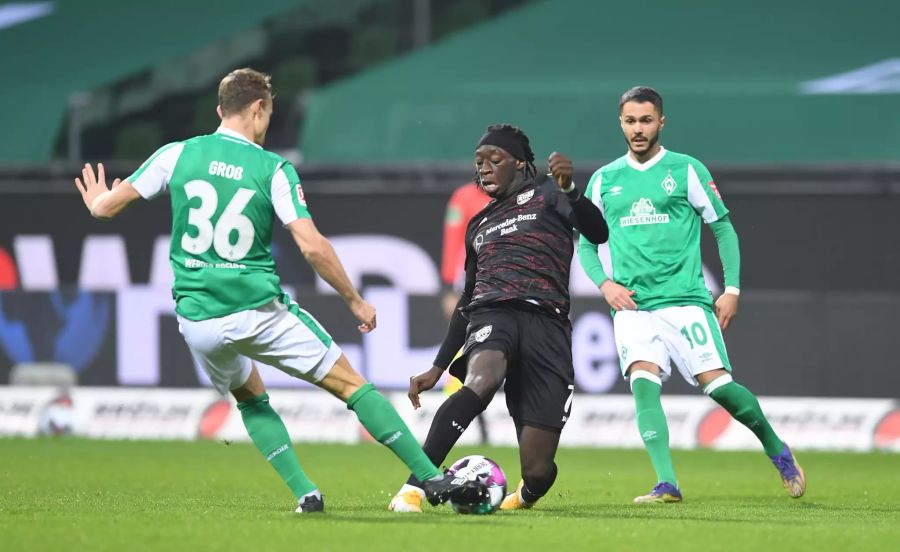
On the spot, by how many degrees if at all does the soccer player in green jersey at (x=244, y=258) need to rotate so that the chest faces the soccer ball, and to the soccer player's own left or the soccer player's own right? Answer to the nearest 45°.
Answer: approximately 45° to the soccer player's own right

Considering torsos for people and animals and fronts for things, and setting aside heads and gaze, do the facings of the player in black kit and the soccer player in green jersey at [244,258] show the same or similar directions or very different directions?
very different directions

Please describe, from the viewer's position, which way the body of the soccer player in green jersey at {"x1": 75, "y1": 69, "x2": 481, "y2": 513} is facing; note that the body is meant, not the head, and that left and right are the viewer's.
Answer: facing away from the viewer and to the right of the viewer

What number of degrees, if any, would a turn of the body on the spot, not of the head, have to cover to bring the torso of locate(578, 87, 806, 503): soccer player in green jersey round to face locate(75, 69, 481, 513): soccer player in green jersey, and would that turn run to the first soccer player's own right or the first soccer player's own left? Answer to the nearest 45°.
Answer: approximately 45° to the first soccer player's own right

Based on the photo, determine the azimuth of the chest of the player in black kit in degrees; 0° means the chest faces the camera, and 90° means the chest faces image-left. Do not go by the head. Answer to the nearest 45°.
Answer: approximately 45°

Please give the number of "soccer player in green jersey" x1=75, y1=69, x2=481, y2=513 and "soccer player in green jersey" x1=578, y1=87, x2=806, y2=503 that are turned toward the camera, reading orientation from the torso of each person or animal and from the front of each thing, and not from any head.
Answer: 1

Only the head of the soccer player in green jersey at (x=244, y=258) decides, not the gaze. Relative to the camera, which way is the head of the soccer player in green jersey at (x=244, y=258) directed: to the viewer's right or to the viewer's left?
to the viewer's right

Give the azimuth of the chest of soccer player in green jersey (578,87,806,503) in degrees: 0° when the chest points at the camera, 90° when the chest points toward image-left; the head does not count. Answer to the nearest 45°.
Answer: approximately 0°

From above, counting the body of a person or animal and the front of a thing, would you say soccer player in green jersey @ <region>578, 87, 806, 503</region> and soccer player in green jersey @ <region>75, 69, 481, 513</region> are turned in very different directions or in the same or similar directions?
very different directions

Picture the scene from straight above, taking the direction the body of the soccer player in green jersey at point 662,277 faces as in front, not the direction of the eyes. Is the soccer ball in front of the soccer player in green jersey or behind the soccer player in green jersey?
in front
